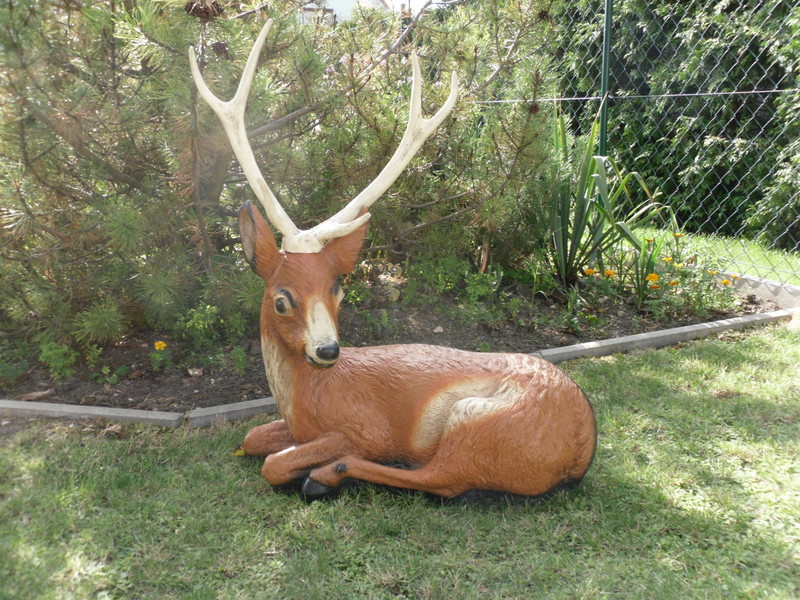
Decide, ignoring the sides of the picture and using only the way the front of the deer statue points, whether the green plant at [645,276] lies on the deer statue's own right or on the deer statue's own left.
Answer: on the deer statue's own right

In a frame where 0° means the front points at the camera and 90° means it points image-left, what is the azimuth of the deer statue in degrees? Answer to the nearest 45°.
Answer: approximately 90°

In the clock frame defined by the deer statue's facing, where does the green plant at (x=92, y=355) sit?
The green plant is roughly at 1 o'clock from the deer statue.

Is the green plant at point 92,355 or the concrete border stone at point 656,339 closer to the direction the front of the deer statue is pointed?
the green plant

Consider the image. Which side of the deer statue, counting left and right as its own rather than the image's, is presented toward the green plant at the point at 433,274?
right

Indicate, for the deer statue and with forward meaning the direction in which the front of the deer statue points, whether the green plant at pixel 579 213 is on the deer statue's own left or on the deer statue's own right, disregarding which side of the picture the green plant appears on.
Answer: on the deer statue's own right

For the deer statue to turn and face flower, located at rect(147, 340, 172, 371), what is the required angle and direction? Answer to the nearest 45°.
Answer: approximately 45° to its right

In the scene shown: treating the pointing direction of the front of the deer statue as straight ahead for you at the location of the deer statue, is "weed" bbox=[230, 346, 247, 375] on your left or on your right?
on your right

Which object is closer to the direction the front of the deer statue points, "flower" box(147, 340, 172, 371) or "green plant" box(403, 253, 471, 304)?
the flower
